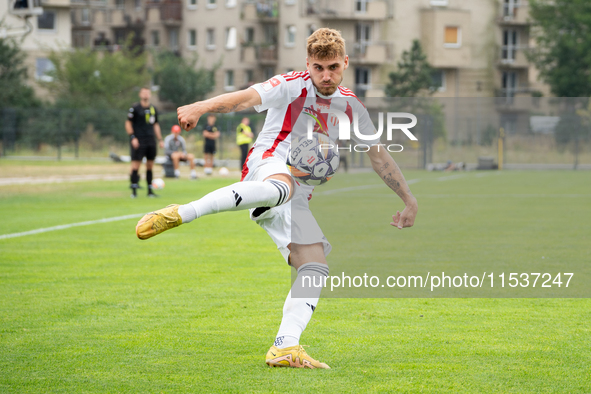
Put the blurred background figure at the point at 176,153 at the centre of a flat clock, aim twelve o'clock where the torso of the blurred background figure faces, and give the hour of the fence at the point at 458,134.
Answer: The fence is roughly at 9 o'clock from the blurred background figure.

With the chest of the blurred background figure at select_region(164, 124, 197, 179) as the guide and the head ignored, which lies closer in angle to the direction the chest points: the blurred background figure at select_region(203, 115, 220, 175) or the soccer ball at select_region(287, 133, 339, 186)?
the soccer ball

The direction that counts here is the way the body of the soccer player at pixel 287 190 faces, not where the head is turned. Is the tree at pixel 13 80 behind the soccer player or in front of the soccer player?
behind

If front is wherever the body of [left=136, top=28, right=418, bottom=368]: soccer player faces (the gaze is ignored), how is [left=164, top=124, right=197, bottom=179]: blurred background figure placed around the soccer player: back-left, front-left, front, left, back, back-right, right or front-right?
back

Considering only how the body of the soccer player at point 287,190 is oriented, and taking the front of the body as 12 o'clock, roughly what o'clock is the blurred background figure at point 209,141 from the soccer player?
The blurred background figure is roughly at 6 o'clock from the soccer player.

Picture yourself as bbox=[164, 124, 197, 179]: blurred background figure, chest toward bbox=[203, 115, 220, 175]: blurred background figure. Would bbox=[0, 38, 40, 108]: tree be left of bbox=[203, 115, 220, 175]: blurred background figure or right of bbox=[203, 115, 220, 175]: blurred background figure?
left

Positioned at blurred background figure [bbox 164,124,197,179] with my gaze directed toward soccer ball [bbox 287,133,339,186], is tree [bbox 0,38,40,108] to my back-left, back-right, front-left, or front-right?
back-right

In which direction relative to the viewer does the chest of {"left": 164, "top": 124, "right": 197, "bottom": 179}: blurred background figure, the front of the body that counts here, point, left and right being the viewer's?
facing the viewer and to the right of the viewer

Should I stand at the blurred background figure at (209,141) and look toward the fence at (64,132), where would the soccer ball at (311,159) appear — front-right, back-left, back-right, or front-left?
back-left

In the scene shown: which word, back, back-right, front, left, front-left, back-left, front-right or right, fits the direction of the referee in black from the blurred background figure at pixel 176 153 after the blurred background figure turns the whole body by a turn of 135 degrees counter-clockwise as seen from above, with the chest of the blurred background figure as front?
back

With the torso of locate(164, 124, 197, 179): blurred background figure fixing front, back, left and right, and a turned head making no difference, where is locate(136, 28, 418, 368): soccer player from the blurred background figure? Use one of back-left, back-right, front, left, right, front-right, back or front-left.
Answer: front-right

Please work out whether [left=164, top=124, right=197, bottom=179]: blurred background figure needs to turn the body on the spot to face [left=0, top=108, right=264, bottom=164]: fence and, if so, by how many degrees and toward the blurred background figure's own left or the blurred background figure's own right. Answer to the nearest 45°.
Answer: approximately 135° to the blurred background figure's own left

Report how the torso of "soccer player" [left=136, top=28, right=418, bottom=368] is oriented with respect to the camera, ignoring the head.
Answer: toward the camera

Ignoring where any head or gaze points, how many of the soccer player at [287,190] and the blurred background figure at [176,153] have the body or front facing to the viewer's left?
0

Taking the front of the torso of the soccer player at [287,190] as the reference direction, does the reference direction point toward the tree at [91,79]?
no

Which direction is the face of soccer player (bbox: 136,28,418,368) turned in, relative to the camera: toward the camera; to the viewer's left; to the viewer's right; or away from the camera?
toward the camera
